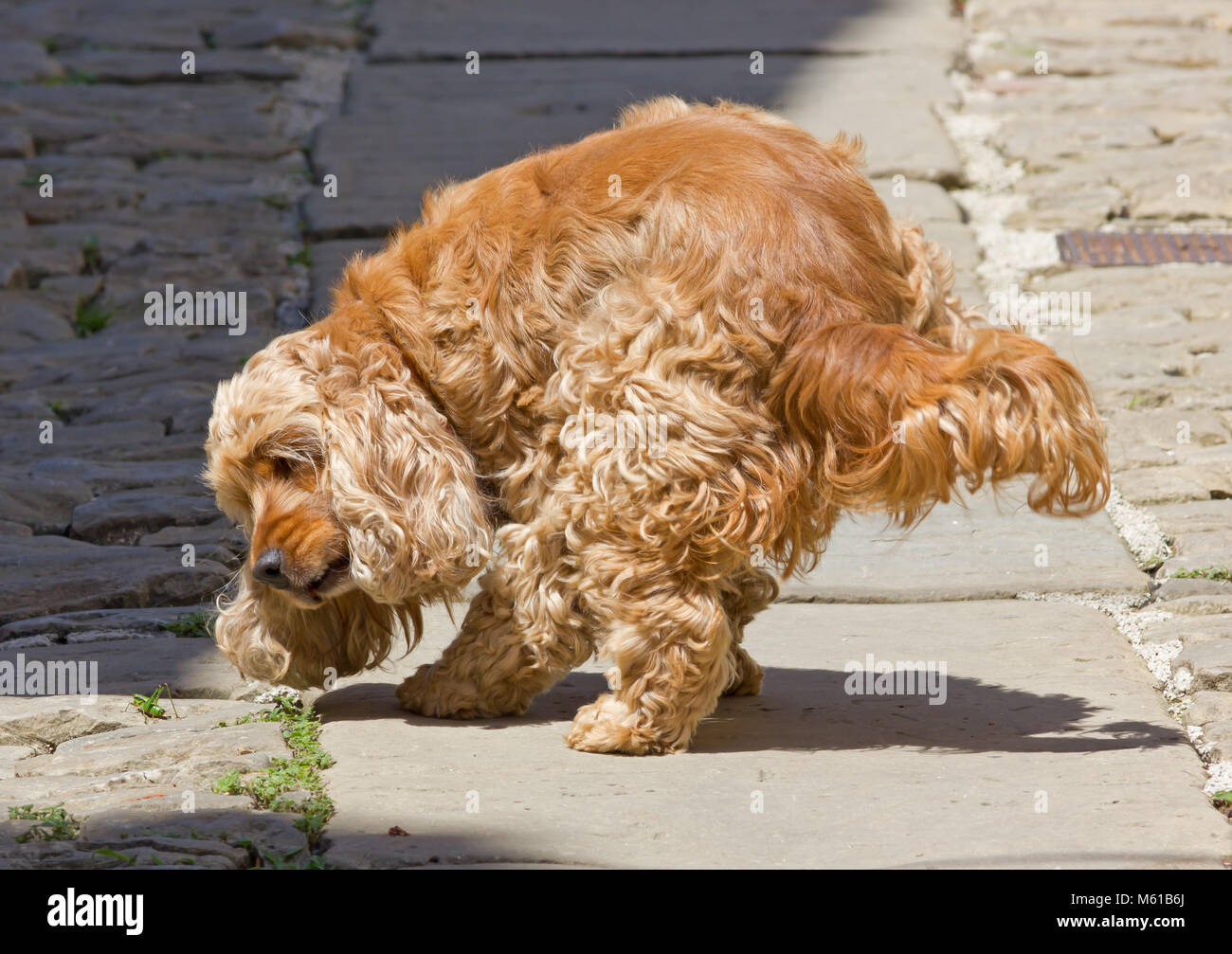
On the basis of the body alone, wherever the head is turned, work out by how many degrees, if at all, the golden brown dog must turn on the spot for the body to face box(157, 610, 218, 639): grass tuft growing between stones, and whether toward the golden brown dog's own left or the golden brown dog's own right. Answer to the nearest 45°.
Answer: approximately 45° to the golden brown dog's own right

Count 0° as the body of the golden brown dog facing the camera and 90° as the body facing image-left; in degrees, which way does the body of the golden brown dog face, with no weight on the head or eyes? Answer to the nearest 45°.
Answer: approximately 90°

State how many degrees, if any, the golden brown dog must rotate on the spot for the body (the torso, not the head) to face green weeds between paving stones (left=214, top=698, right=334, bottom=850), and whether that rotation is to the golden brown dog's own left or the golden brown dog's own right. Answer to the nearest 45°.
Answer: approximately 45° to the golden brown dog's own left

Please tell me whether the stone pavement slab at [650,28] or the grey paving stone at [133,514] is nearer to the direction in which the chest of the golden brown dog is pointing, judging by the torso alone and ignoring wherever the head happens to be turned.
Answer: the grey paving stone

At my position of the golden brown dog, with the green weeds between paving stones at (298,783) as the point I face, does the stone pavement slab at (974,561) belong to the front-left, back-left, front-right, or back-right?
back-right

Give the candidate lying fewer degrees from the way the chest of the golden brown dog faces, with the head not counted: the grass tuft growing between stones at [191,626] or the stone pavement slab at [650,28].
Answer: the grass tuft growing between stones

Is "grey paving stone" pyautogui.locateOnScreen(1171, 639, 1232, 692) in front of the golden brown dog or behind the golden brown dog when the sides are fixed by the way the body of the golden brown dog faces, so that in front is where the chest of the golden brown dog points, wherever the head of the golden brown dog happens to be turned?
behind

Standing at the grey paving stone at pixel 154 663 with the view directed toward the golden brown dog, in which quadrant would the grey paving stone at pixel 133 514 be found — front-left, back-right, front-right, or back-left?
back-left
